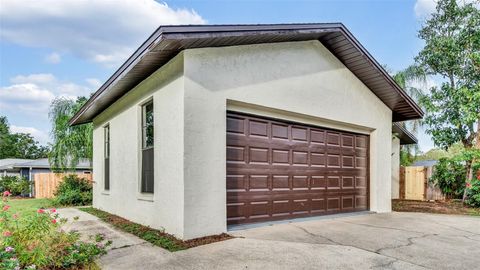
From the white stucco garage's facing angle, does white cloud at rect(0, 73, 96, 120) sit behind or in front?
behind

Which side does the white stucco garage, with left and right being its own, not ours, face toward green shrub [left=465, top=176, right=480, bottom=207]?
left

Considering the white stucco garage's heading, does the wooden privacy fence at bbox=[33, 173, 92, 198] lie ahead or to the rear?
to the rear

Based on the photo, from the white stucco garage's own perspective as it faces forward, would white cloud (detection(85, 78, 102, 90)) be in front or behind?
behind

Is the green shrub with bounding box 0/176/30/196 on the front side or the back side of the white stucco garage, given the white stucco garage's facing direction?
on the back side

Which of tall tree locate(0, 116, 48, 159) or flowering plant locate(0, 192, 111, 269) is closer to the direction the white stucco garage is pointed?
the flowering plant

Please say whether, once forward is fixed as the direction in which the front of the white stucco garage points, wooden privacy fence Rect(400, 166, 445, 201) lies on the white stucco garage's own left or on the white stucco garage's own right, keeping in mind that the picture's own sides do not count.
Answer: on the white stucco garage's own left

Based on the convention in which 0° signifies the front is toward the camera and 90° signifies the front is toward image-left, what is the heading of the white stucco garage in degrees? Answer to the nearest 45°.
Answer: approximately 315°
